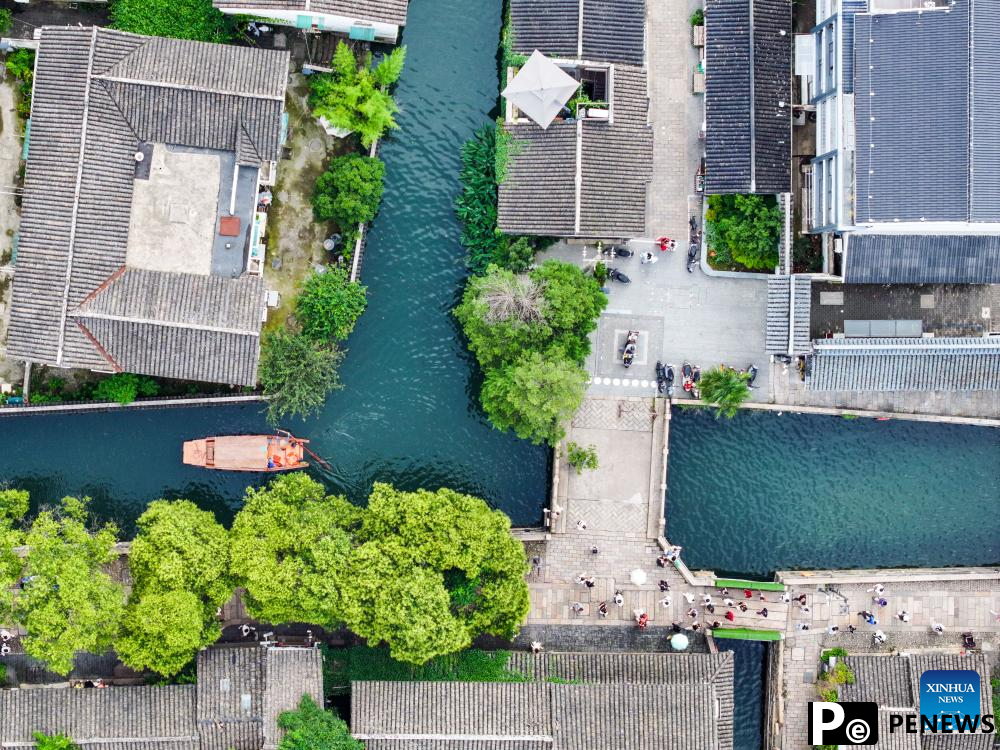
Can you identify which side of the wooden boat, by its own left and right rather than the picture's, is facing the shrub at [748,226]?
back

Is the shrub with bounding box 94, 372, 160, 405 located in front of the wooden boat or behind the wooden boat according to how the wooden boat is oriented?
in front

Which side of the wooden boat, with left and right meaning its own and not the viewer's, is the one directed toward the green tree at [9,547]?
front

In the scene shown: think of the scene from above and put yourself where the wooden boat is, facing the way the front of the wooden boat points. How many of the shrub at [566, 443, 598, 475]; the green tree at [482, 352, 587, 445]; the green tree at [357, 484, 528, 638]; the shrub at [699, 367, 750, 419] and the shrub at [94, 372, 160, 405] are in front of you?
1

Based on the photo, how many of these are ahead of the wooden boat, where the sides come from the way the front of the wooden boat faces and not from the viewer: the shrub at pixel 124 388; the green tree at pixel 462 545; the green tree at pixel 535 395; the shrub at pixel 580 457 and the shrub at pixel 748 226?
1

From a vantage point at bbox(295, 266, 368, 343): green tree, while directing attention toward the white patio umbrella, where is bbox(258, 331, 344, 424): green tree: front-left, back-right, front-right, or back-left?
back-right

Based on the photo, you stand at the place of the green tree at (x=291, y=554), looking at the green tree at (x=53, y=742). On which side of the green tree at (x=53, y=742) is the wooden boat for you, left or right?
right

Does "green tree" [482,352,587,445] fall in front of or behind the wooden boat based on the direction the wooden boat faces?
behind

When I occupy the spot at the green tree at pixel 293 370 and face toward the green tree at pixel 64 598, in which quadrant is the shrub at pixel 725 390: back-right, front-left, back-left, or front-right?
back-left

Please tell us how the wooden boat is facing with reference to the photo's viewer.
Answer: facing to the left of the viewer

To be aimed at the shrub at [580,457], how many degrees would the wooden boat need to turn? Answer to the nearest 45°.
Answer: approximately 180°
